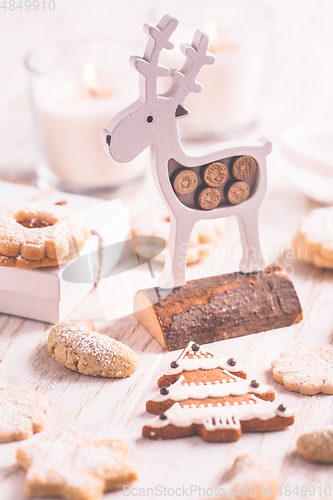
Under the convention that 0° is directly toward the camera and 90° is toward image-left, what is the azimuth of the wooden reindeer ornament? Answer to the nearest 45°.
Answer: approximately 45°

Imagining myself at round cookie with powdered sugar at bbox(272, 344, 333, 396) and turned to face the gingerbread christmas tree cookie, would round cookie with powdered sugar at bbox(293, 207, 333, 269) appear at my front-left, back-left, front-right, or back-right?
back-right

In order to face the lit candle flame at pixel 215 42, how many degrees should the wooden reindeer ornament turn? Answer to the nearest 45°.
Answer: approximately 135° to its right
